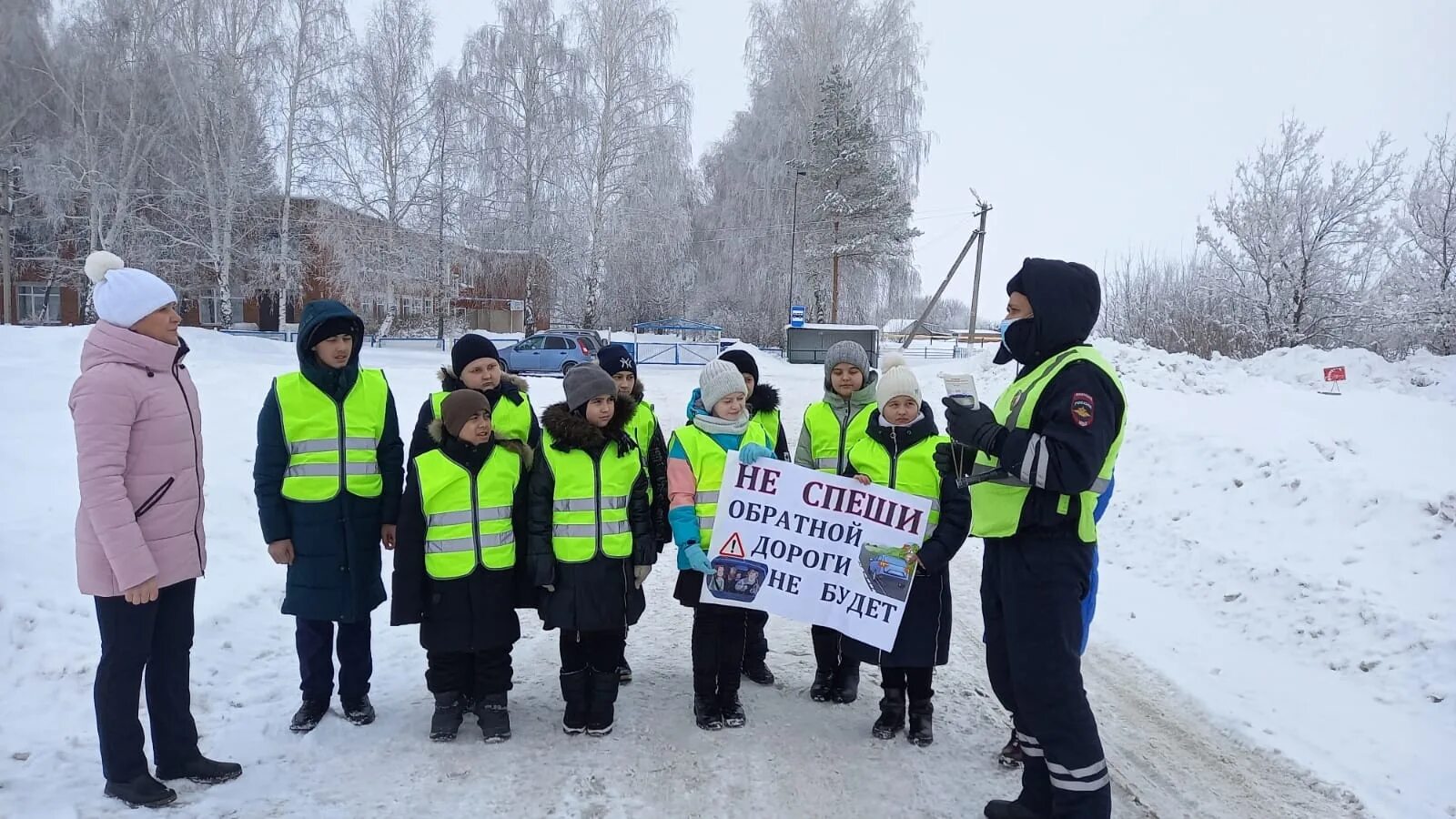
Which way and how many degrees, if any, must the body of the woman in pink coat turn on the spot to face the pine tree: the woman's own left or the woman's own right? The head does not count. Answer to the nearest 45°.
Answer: approximately 45° to the woman's own left

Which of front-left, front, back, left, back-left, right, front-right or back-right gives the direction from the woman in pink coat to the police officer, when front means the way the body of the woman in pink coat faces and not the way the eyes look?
front-right

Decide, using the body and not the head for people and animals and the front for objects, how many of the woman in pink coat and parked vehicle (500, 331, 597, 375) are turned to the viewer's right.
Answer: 1

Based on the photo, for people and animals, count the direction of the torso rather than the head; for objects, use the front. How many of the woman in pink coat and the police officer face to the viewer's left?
1

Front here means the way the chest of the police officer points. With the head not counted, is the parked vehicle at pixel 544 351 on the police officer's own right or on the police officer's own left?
on the police officer's own right

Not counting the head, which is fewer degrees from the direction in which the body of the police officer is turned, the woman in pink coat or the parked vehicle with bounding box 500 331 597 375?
the woman in pink coat

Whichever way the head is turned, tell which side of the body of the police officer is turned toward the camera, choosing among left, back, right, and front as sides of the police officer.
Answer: left

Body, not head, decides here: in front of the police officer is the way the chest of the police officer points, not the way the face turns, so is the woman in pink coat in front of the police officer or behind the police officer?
in front

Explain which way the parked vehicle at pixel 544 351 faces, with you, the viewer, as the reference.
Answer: facing away from the viewer and to the left of the viewer

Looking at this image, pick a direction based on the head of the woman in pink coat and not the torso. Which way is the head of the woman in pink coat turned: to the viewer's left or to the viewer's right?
to the viewer's right

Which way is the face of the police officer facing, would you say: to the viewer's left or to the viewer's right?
to the viewer's left

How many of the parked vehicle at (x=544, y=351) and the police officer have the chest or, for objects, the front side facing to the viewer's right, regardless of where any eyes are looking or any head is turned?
0

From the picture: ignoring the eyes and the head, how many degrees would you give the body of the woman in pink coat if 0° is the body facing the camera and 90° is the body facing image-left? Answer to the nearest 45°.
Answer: approximately 270°
